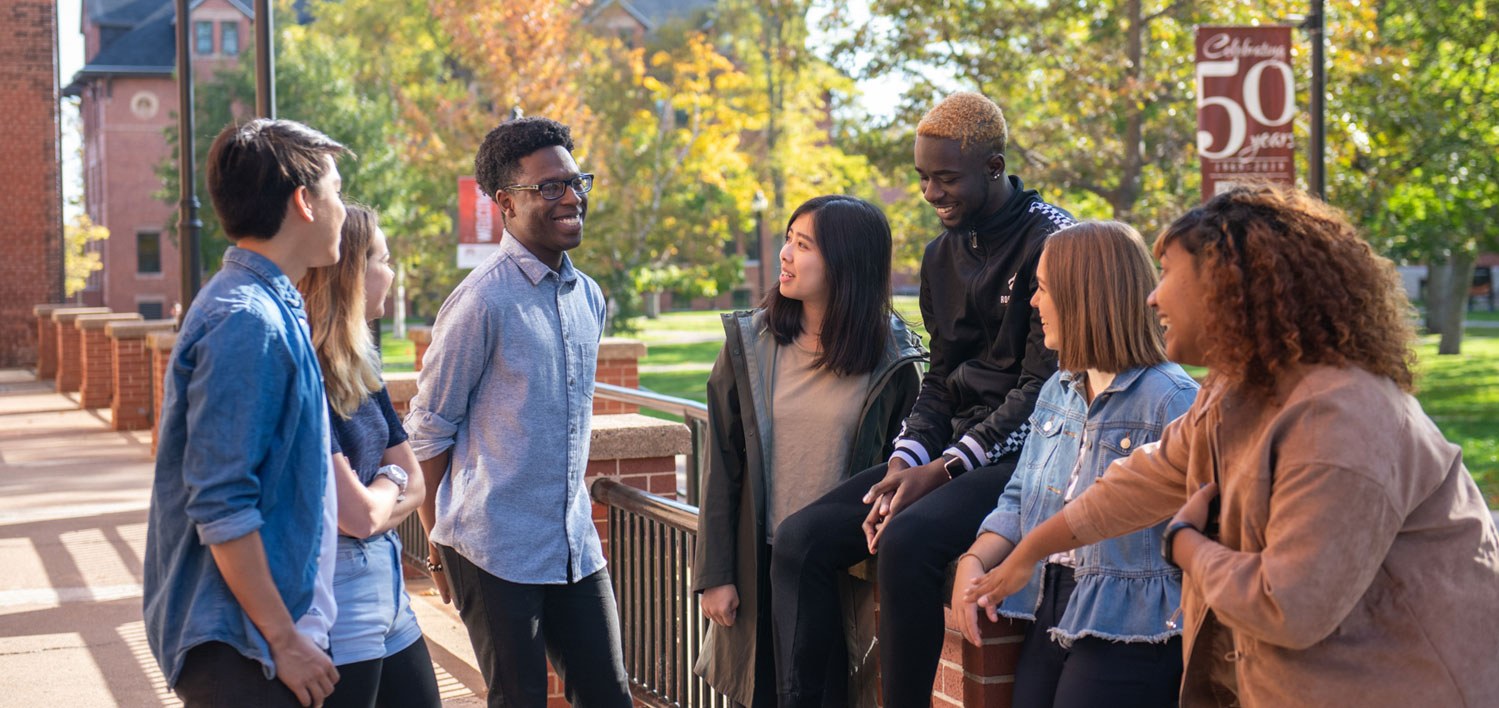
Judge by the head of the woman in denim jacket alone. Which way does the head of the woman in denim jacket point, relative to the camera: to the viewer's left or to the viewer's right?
to the viewer's left

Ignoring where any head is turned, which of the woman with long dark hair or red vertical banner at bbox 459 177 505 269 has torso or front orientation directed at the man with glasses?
the red vertical banner

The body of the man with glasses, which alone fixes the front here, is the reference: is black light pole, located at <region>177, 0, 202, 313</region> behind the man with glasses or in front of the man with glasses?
behind

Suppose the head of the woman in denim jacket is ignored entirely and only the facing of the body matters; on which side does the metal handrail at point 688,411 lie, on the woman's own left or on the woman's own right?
on the woman's own right

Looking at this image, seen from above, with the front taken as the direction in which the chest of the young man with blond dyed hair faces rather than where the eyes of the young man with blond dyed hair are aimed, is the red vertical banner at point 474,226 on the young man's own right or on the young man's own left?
on the young man's own right

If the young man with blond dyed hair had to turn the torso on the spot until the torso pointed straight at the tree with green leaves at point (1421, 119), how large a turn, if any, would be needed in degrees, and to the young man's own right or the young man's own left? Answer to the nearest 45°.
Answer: approximately 135° to the young man's own right

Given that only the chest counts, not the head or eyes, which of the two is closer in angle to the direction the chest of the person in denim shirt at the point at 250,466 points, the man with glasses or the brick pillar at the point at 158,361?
the man with glasses

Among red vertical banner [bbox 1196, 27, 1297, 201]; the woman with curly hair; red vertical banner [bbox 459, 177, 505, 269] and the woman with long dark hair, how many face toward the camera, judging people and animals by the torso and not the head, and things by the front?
3

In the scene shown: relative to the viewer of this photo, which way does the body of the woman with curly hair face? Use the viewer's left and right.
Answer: facing to the left of the viewer
